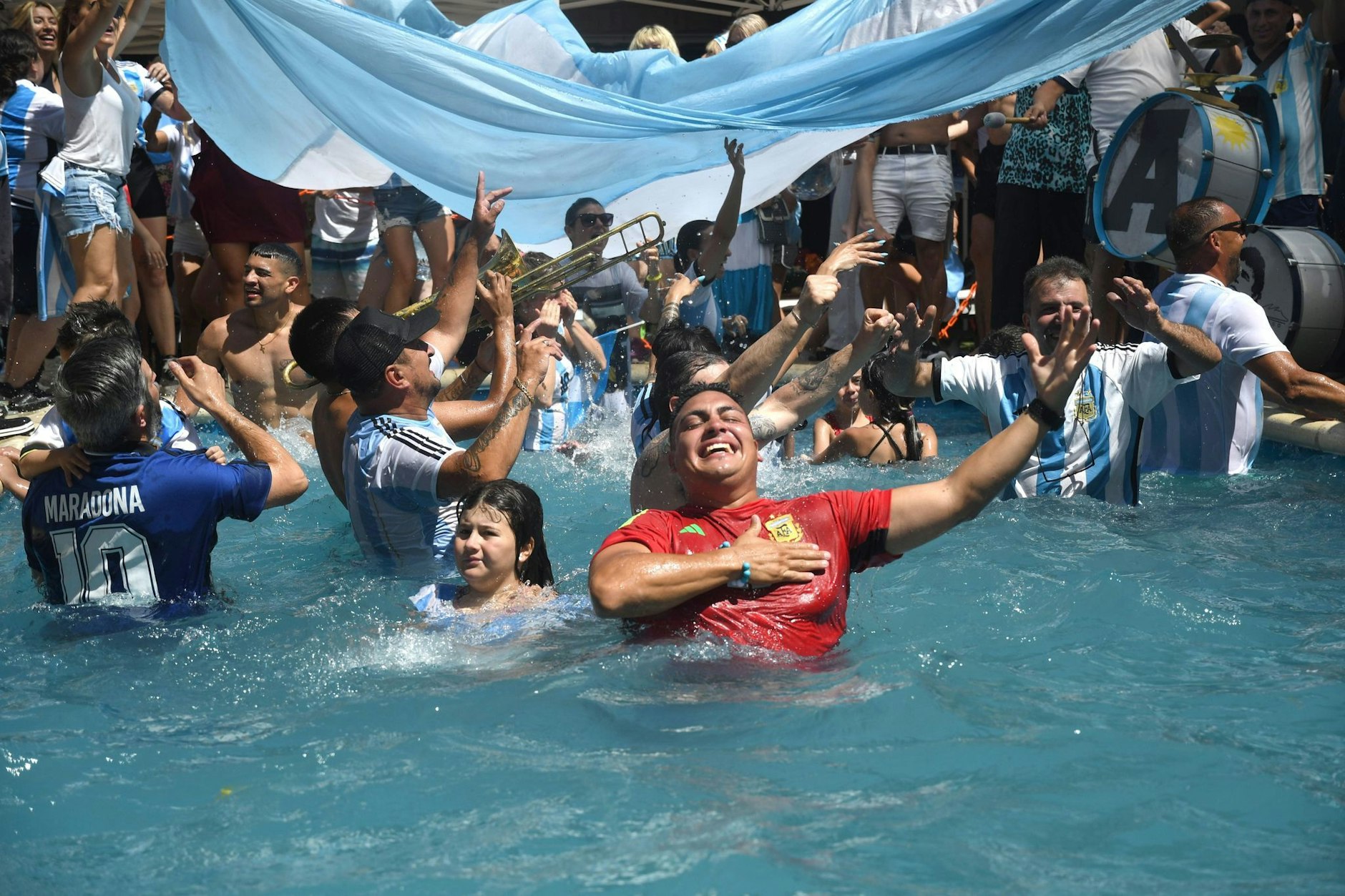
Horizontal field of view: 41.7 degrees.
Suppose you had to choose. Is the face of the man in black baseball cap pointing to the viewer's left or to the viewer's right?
to the viewer's right

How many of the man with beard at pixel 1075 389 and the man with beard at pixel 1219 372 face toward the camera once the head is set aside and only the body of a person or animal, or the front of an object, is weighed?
1

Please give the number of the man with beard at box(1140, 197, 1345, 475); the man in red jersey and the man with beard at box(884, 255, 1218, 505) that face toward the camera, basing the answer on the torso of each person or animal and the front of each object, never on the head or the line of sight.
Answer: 2

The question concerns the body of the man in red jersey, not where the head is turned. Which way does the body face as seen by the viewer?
toward the camera

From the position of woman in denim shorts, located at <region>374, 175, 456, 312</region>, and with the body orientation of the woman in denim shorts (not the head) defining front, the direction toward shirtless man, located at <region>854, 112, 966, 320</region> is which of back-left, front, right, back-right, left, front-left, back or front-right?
front-left

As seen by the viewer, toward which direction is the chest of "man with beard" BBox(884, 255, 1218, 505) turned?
toward the camera

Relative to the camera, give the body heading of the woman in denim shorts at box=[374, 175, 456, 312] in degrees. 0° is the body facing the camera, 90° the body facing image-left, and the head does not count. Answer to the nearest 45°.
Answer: approximately 315°

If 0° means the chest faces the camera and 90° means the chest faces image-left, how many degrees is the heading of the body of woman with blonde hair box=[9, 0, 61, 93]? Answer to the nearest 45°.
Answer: approximately 315°

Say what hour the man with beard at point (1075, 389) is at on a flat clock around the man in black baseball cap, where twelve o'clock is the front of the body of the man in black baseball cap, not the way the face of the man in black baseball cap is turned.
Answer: The man with beard is roughly at 1 o'clock from the man in black baseball cap.
